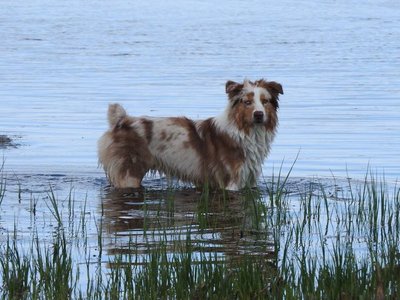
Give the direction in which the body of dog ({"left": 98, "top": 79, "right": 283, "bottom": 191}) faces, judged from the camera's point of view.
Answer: to the viewer's right
